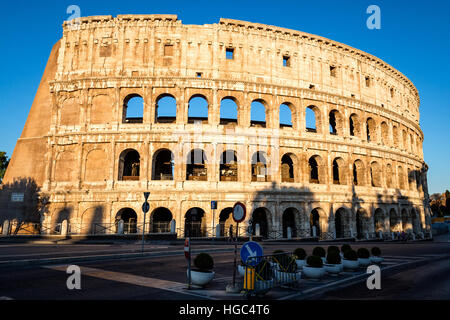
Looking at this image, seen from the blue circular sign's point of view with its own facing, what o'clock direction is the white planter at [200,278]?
The white planter is roughly at 4 o'clock from the blue circular sign.

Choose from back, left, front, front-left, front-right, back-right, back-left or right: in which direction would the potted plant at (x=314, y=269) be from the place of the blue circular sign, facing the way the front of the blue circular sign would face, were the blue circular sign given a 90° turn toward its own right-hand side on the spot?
back-right

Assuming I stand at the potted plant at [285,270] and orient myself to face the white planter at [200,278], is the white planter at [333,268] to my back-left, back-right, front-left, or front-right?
back-right

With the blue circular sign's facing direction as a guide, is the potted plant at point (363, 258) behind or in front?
behind

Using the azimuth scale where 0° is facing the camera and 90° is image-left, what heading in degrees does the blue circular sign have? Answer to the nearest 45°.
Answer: approximately 0°

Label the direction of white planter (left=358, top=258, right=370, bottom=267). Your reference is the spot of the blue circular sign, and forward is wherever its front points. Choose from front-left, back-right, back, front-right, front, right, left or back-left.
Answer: back-left

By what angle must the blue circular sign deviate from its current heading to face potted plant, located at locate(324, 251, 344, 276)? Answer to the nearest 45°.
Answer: approximately 135° to its left

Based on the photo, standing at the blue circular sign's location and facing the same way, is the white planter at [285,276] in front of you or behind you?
behind

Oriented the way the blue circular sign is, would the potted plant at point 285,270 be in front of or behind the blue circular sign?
behind

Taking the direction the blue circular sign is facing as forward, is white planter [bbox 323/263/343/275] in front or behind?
behind

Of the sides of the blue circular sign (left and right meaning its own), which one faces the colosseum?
back
